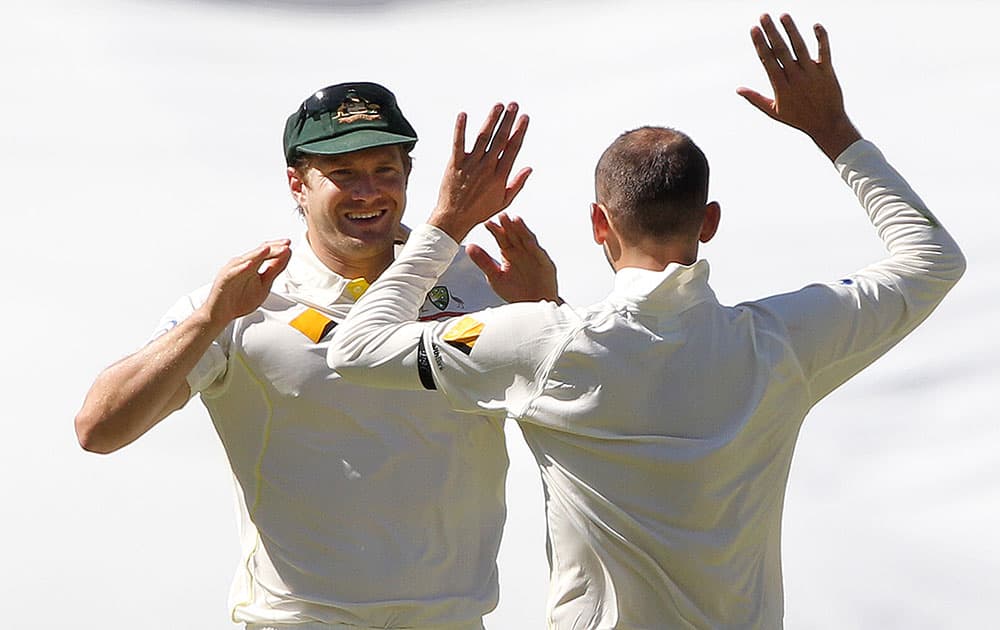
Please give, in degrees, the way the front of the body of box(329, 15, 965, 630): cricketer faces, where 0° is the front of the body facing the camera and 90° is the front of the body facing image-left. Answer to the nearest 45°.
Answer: approximately 180°

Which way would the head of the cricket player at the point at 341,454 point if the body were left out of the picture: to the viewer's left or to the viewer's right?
to the viewer's right

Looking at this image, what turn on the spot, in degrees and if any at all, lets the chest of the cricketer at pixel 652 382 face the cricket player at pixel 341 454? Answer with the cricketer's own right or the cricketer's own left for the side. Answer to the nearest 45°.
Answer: approximately 45° to the cricketer's own left
